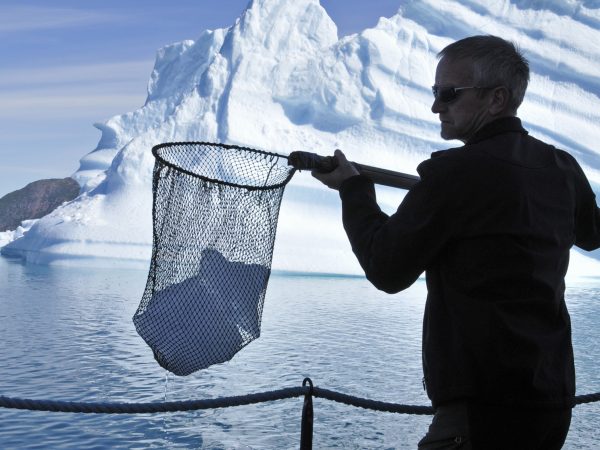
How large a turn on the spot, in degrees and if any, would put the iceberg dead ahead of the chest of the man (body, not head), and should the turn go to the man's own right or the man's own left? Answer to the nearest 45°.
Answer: approximately 45° to the man's own right

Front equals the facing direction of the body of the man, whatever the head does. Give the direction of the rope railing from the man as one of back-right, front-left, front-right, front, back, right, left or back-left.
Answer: front

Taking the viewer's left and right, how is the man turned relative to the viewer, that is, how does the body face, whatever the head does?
facing away from the viewer and to the left of the viewer

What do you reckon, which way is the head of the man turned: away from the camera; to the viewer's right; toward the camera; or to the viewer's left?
to the viewer's left

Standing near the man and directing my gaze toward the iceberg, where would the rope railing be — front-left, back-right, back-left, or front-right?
front-left
